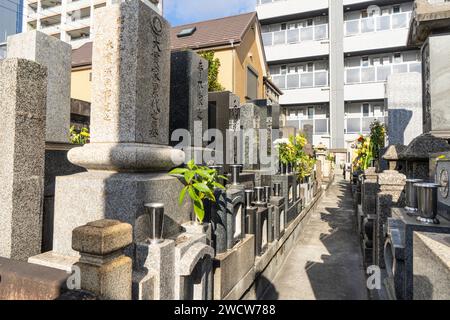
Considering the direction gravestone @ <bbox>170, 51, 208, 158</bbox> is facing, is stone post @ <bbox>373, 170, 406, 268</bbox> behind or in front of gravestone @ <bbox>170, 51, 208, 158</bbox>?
in front

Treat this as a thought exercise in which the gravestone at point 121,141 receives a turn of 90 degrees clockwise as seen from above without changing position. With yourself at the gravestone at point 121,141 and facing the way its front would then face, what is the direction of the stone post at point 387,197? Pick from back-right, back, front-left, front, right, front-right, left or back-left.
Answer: back-left

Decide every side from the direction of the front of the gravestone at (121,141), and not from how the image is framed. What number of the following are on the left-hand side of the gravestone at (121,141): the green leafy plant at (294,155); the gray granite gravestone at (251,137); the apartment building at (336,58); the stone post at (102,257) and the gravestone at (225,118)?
4

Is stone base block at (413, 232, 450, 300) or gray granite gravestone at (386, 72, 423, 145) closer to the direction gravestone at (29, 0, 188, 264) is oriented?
the stone base block

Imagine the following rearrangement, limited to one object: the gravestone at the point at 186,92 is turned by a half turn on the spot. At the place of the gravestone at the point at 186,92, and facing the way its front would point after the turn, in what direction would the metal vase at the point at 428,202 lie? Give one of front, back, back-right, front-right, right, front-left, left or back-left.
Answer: back

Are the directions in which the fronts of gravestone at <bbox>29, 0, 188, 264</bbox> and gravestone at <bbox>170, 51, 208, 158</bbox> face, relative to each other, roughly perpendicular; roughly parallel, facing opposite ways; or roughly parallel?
roughly parallel

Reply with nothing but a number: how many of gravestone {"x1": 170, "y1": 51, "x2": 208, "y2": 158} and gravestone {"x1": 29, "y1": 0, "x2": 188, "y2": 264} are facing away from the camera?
0

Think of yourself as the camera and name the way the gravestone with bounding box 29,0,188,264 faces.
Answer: facing the viewer and to the right of the viewer

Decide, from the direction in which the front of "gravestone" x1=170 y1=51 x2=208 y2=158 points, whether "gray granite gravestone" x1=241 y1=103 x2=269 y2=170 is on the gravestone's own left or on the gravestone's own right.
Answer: on the gravestone's own left

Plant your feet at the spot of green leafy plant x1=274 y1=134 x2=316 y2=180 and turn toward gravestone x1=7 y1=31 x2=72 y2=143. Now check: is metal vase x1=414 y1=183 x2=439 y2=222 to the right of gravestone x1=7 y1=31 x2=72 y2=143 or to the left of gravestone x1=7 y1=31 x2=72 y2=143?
left

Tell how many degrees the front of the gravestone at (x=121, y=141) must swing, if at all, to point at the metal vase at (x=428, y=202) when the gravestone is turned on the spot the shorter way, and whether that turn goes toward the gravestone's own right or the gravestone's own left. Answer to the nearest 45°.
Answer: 0° — it already faces it

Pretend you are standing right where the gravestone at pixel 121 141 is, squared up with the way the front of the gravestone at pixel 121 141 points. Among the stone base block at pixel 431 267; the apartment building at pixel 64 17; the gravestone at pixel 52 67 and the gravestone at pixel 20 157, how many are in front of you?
1
